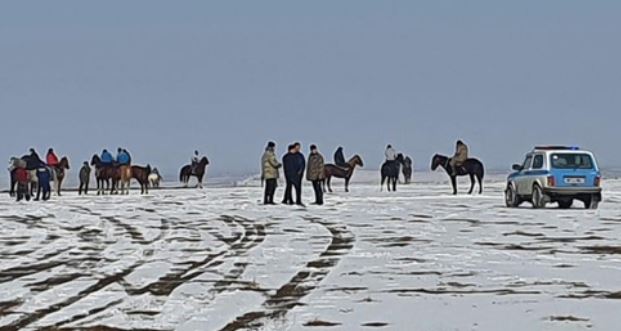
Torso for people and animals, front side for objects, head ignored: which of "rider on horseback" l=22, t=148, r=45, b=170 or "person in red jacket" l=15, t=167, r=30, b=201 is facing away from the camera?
the person in red jacket

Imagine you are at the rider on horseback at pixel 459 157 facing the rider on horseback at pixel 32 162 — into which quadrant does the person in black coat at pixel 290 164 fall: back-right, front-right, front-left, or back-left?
front-left

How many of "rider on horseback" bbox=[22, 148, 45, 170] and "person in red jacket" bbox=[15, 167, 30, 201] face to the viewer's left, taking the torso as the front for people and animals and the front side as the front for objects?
1

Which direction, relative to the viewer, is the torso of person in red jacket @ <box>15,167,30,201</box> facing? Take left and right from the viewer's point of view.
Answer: facing away from the viewer

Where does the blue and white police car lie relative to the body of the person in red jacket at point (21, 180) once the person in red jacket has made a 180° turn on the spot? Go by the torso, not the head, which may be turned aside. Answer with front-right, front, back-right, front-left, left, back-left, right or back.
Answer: front-left

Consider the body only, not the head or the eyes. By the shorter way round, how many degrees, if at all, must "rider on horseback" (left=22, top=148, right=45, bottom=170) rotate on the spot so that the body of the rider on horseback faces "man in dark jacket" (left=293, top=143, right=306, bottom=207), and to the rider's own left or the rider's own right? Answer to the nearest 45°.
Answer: approximately 135° to the rider's own left
